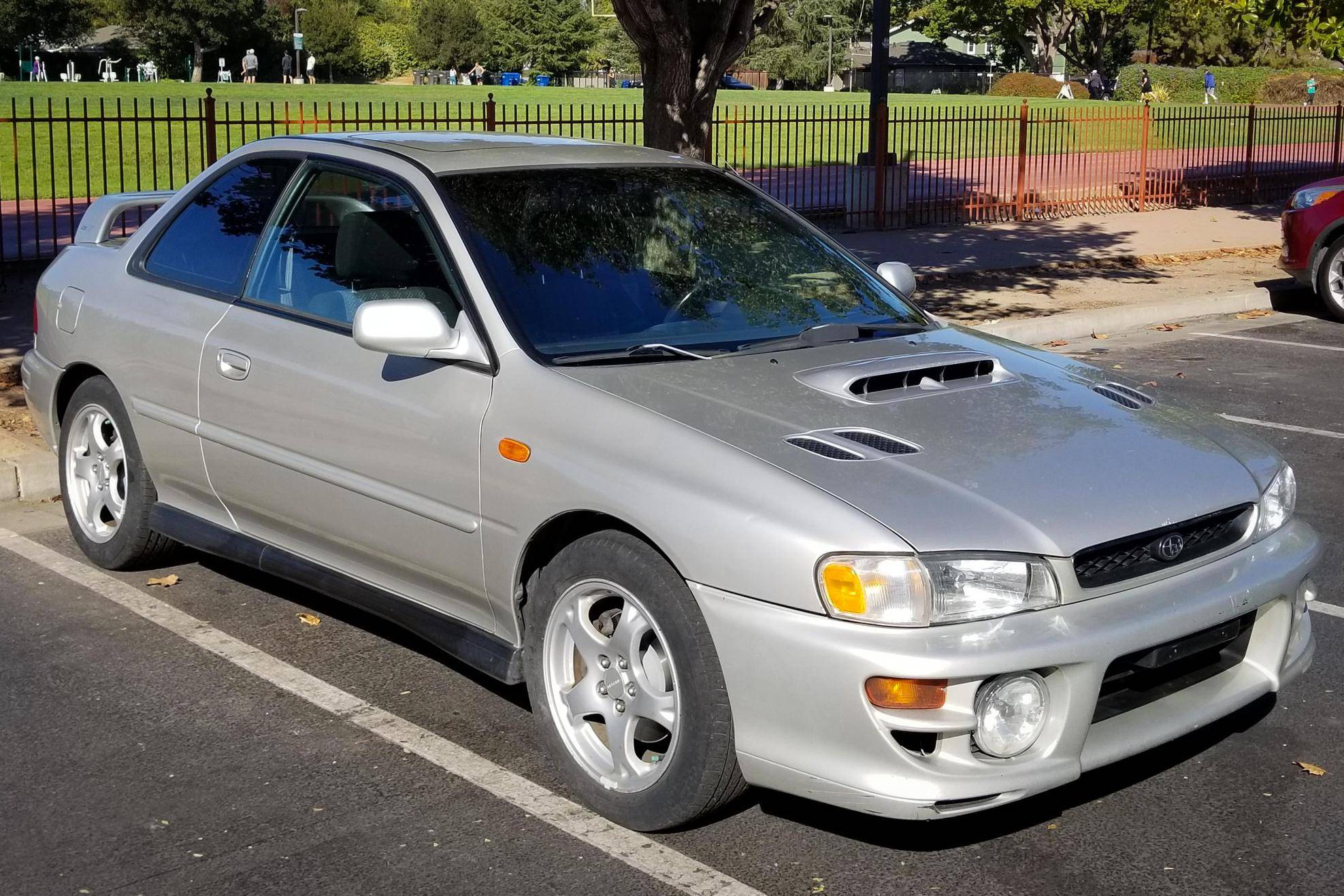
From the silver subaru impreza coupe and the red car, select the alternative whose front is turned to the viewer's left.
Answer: the red car

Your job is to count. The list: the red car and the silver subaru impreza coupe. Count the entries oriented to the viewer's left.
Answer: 1

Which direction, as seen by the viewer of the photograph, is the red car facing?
facing to the left of the viewer

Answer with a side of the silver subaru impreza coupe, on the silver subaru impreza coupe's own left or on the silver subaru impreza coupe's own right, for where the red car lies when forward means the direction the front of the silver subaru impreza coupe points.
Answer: on the silver subaru impreza coupe's own left

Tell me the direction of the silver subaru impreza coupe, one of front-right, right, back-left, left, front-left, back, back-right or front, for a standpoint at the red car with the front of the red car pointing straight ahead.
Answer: left

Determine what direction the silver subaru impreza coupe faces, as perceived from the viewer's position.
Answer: facing the viewer and to the right of the viewer
